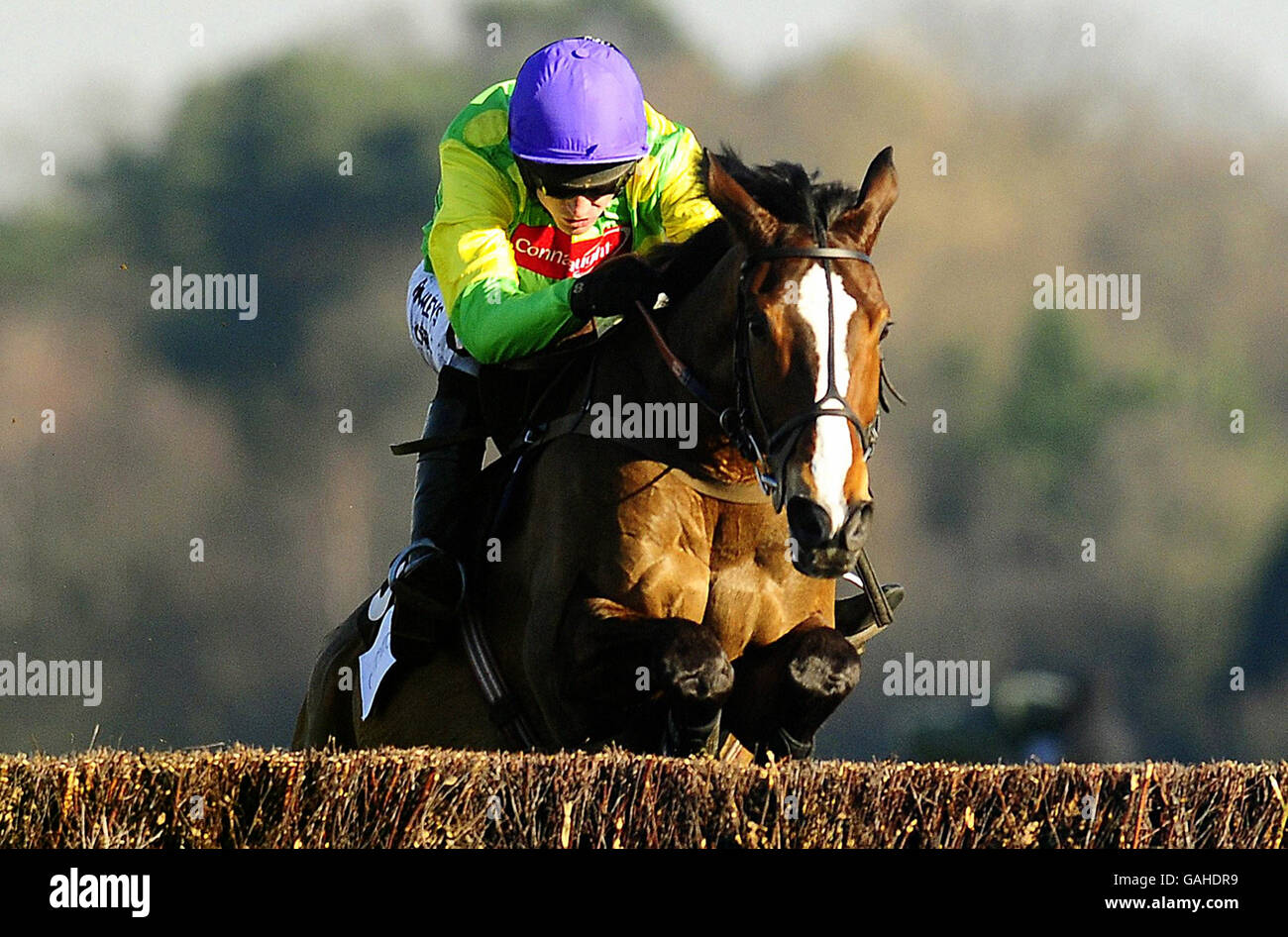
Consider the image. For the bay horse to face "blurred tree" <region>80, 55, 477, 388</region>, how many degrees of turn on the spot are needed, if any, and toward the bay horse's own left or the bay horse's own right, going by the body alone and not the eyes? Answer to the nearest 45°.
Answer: approximately 135° to the bay horse's own left

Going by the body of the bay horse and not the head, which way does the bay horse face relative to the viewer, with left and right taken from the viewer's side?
facing the viewer and to the right of the viewer
